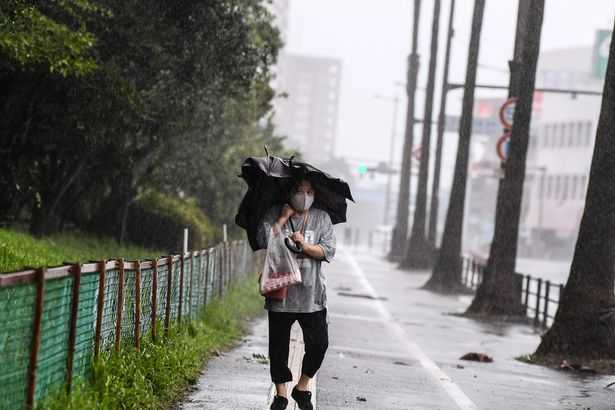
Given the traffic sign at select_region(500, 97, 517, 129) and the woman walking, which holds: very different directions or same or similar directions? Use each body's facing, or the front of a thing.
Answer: same or similar directions

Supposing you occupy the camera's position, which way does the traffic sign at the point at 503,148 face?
facing the viewer

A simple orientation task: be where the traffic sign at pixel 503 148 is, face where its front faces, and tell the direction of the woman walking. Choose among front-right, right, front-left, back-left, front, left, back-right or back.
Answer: front

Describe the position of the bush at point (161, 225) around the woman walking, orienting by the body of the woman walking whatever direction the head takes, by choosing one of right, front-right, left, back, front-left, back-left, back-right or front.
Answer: back

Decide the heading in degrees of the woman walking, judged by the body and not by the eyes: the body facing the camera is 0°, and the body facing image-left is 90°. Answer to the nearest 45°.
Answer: approximately 0°

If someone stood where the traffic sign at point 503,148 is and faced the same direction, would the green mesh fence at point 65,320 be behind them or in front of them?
in front

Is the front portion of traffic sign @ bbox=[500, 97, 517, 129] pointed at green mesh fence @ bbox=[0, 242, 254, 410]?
yes
